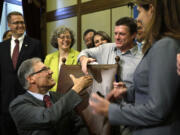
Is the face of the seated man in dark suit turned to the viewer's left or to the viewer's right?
to the viewer's right

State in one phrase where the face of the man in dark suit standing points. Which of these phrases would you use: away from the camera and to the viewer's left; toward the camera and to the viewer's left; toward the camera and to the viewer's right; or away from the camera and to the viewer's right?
toward the camera and to the viewer's right

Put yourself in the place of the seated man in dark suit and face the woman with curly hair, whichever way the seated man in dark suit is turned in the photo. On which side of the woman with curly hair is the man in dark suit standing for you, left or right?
left

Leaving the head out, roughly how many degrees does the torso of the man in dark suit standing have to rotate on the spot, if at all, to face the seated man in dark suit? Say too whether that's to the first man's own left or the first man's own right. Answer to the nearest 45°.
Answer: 0° — they already face them

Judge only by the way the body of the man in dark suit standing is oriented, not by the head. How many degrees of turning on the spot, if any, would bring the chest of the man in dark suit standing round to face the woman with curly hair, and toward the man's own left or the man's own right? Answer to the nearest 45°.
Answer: approximately 90° to the man's own left

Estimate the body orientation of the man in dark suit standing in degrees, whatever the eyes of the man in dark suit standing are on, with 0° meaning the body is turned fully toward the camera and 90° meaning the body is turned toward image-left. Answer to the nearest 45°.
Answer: approximately 0°

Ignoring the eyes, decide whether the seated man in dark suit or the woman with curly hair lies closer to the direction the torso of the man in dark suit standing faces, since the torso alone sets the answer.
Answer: the seated man in dark suit

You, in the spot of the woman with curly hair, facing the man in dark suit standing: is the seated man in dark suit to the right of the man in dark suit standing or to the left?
left
